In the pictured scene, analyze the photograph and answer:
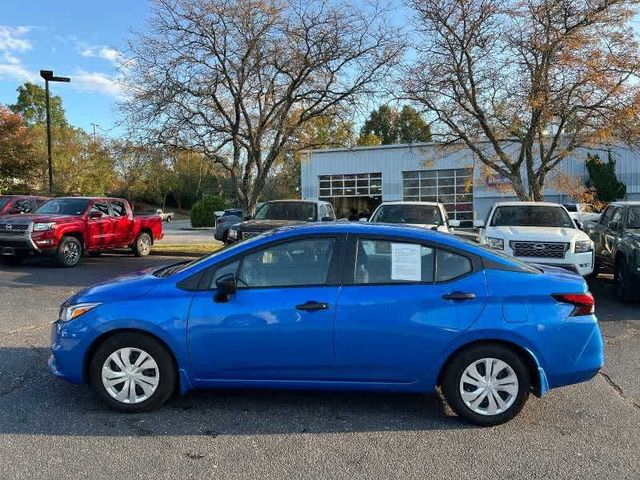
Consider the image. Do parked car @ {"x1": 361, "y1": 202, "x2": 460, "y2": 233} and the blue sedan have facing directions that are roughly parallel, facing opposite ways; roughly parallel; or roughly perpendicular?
roughly perpendicular

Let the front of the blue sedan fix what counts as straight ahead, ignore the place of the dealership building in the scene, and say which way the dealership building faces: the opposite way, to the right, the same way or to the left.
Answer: to the left

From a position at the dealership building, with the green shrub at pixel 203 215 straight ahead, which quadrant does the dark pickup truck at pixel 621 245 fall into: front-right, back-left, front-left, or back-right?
back-left

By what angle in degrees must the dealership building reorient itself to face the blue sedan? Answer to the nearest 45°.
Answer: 0° — it already faces it

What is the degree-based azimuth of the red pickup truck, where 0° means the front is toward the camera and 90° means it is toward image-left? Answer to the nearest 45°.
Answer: approximately 45°

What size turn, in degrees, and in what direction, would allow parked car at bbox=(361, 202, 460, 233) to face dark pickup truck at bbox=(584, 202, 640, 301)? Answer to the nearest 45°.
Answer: approximately 45° to its left

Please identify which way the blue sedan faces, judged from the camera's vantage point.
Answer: facing to the left of the viewer

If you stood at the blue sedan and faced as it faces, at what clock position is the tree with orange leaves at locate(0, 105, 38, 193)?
The tree with orange leaves is roughly at 2 o'clock from the blue sedan.
